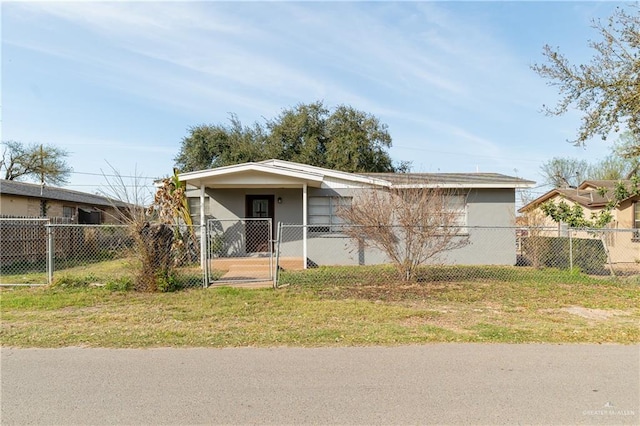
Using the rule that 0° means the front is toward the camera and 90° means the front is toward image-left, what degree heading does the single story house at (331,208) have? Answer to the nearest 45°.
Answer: approximately 0°

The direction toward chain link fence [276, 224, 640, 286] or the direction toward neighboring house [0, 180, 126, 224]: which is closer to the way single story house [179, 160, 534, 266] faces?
the chain link fence

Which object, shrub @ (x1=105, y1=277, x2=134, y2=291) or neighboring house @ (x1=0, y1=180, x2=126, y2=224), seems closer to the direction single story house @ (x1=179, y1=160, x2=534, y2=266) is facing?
the shrub

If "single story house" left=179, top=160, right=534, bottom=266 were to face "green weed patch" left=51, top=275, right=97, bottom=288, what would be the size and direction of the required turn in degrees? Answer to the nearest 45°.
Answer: approximately 45° to its right

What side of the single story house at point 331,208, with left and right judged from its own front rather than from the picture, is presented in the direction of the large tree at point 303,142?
back

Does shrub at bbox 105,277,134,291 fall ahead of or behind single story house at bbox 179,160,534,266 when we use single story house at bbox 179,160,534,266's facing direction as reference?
ahead

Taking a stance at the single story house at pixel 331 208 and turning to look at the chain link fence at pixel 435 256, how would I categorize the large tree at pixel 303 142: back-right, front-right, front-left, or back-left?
back-left

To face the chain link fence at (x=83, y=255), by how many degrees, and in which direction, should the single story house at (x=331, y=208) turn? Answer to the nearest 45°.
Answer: approximately 90° to its right

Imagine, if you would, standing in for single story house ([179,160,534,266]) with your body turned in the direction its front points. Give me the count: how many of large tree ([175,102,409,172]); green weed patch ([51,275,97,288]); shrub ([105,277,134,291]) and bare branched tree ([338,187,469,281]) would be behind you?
1

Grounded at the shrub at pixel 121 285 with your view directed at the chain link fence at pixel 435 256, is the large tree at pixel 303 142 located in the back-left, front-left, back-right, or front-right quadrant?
front-left

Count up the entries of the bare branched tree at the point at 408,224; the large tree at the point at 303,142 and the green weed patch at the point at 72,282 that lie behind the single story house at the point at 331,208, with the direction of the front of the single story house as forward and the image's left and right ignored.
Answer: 1

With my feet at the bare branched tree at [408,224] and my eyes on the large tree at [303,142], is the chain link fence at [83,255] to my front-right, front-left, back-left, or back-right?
front-left

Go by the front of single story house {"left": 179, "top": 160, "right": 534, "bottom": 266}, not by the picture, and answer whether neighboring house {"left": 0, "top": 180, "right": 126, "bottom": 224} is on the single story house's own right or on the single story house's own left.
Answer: on the single story house's own right
